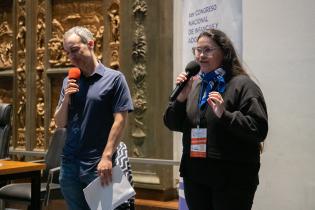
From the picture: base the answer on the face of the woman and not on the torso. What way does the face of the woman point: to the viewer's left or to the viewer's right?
to the viewer's left

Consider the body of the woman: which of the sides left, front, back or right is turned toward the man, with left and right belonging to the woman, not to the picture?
right

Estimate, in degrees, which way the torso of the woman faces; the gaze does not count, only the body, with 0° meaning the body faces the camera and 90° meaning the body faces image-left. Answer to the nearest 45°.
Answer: approximately 45°

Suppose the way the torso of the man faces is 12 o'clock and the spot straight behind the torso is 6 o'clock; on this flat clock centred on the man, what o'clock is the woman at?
The woman is roughly at 9 o'clock from the man.

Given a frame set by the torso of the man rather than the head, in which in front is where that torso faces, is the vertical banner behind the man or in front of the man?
behind

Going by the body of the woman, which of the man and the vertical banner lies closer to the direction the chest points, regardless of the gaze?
the man
